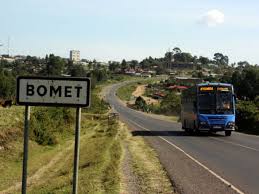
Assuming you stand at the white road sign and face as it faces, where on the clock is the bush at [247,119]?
The bush is roughly at 7 o'clock from the white road sign.

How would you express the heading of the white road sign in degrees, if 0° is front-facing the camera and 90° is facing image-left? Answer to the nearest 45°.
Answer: approximately 0°

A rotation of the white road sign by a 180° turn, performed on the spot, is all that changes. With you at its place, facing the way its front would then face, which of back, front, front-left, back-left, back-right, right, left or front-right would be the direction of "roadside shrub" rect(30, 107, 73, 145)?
front

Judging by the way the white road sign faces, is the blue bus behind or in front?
behind
